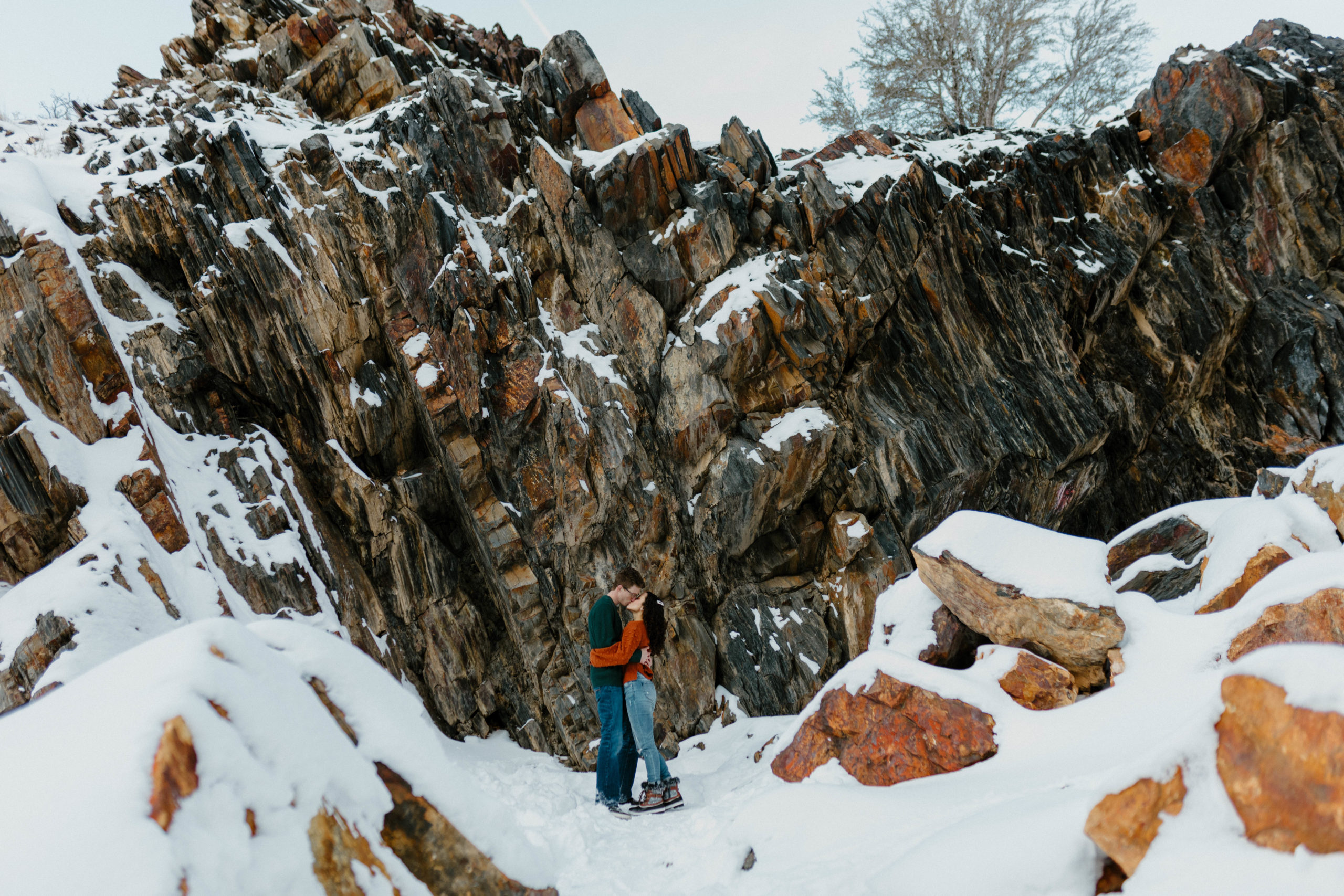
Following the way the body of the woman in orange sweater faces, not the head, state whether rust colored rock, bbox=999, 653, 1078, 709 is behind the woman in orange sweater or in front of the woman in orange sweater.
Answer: behind

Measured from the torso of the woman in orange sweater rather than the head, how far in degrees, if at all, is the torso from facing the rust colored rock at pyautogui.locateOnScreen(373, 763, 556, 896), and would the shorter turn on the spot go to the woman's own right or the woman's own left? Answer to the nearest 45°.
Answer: approximately 90° to the woman's own left

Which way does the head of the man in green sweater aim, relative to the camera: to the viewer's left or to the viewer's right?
to the viewer's right

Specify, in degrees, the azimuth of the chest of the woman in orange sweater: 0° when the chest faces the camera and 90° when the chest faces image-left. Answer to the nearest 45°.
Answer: approximately 90°

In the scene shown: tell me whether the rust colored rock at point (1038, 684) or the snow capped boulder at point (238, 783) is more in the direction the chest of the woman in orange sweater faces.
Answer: the snow capped boulder

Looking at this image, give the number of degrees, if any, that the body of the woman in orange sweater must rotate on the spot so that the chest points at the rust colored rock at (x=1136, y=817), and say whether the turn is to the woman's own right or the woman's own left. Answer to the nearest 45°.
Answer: approximately 90° to the woman's own left

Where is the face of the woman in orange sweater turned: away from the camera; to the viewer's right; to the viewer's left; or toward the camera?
to the viewer's left

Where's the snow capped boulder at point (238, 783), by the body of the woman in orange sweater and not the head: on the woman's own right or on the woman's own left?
on the woman's own left

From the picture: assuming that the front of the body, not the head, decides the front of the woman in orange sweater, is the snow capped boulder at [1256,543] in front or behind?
behind

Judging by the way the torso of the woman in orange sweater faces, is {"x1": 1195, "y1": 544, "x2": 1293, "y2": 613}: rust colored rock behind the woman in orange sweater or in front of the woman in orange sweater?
behind

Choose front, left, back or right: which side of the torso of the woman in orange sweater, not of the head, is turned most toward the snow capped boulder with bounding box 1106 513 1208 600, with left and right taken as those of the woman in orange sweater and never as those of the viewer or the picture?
back
